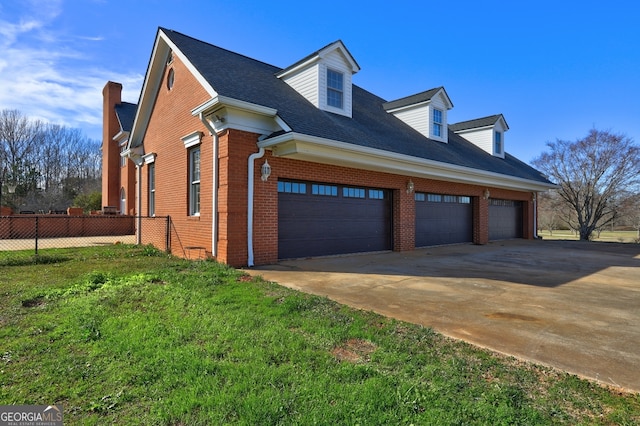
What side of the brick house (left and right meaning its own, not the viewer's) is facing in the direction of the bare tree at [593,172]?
left

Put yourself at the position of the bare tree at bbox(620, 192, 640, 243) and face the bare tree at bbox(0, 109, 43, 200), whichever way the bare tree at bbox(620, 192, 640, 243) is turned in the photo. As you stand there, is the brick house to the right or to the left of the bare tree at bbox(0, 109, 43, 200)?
left

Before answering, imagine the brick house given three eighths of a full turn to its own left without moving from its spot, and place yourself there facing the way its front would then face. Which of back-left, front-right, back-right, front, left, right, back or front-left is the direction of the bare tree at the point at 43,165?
front-left

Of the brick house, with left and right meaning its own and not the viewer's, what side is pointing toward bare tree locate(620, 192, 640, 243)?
left

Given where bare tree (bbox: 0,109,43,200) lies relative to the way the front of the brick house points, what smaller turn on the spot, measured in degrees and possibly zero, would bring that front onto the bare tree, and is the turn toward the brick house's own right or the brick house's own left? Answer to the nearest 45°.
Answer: approximately 180°

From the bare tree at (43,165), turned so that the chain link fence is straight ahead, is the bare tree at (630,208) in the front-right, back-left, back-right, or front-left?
front-left

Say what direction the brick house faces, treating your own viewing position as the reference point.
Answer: facing the viewer and to the right of the viewer
